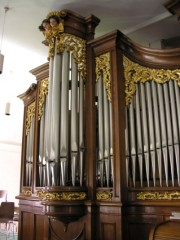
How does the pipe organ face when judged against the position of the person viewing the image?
facing the viewer and to the left of the viewer
